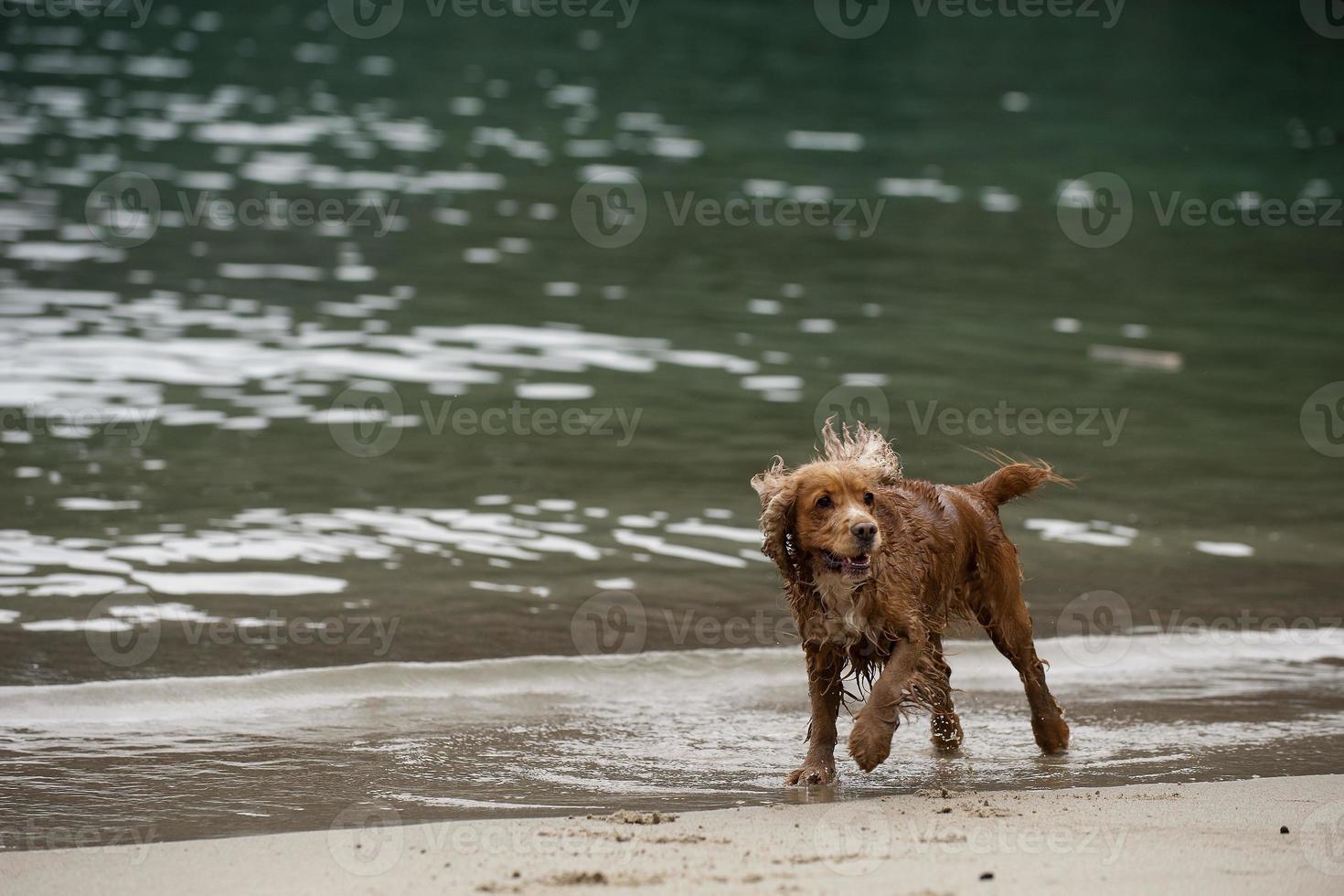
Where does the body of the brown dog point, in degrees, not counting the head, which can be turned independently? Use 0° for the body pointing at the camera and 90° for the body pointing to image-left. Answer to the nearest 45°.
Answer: approximately 45°
